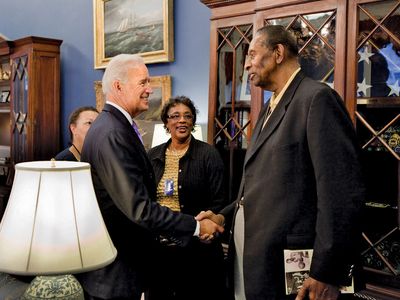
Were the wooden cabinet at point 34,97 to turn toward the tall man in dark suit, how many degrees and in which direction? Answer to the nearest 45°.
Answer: approximately 45° to its left

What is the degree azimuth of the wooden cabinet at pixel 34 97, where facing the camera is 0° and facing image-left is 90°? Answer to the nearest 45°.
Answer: approximately 45°

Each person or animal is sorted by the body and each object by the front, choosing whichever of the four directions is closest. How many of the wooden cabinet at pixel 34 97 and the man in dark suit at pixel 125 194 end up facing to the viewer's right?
1

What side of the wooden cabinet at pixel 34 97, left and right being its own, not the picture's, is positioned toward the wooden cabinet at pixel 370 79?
left

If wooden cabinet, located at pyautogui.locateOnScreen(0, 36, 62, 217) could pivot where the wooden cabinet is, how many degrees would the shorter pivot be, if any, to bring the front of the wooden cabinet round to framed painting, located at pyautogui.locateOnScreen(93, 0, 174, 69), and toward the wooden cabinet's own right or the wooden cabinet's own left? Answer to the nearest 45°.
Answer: approximately 90° to the wooden cabinet's own left

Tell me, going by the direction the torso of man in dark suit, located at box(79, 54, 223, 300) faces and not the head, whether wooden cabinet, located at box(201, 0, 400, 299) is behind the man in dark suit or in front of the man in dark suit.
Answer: in front

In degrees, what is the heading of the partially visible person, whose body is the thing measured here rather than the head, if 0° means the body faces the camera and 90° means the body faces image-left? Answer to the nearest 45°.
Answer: approximately 315°

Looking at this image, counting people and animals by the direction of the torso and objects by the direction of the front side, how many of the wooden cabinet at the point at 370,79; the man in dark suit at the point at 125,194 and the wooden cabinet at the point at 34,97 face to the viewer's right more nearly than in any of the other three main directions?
1

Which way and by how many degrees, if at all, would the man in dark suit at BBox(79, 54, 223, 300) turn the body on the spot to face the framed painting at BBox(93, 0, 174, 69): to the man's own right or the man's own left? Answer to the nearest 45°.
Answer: approximately 90° to the man's own left

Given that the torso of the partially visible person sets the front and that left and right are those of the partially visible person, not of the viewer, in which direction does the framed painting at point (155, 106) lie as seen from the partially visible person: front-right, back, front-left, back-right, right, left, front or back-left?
left

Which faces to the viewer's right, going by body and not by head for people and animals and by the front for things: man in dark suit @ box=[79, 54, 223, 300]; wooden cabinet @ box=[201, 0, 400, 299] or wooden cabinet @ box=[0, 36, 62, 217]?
the man in dark suit

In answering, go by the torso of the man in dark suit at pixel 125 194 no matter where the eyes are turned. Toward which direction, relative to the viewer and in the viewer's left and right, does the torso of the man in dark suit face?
facing to the right of the viewer

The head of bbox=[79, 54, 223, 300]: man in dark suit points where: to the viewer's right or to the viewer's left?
to the viewer's right

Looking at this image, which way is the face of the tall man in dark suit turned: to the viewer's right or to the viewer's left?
to the viewer's left

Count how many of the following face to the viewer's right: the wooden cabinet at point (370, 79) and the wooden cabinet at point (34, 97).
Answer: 0

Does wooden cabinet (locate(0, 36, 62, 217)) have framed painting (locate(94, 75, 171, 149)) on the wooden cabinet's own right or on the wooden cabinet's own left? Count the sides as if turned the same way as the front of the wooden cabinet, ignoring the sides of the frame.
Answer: on the wooden cabinet's own left

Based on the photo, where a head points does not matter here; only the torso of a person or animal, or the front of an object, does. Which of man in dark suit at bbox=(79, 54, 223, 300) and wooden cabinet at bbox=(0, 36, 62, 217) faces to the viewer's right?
the man in dark suit
